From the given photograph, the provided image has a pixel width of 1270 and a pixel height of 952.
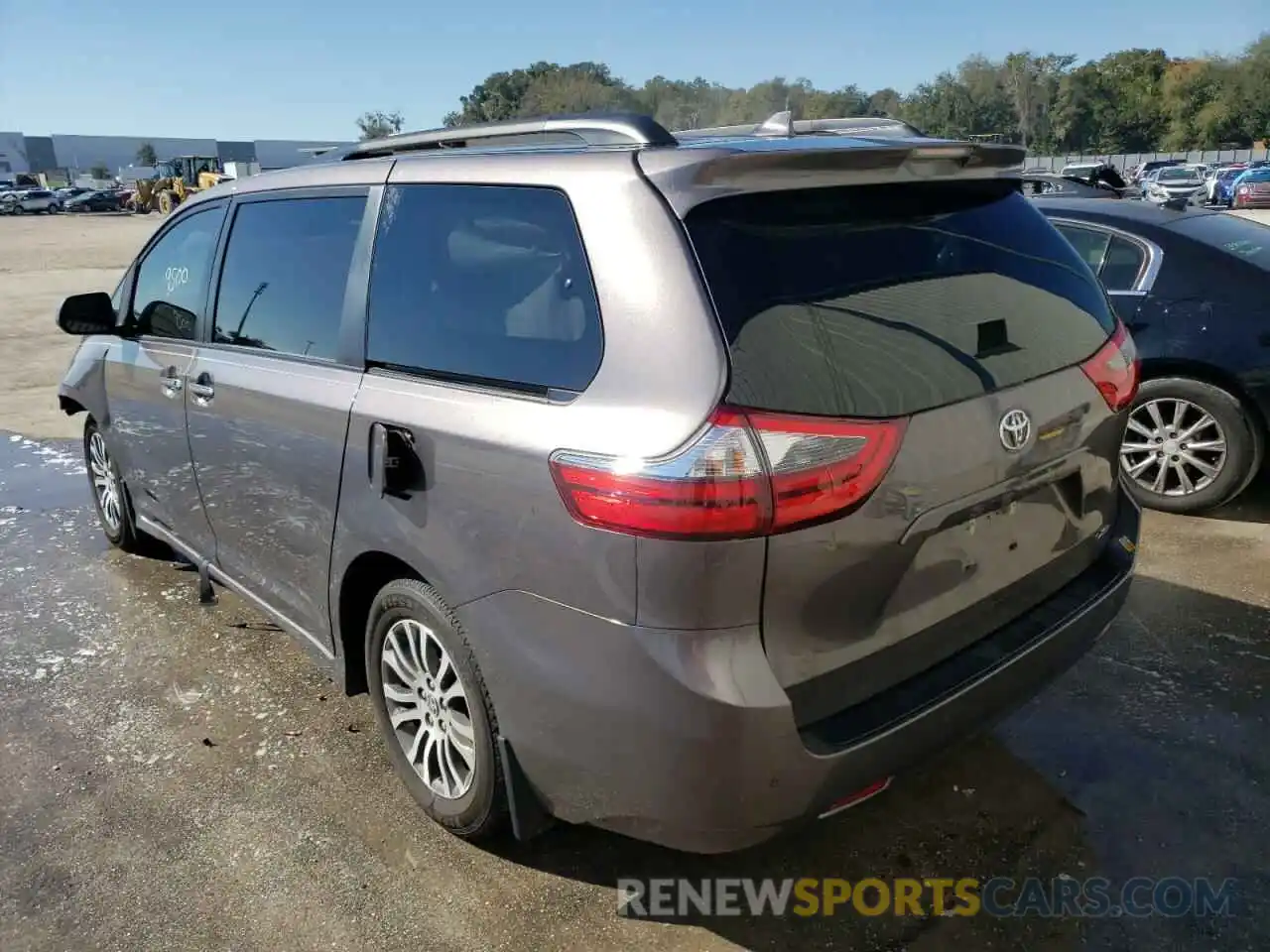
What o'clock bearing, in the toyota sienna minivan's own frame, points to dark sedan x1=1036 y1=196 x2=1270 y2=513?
The dark sedan is roughly at 3 o'clock from the toyota sienna minivan.

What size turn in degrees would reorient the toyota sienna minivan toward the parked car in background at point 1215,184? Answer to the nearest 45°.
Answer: approximately 90° to its right

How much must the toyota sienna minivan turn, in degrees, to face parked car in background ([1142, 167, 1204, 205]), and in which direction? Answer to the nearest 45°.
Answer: approximately 90° to its right

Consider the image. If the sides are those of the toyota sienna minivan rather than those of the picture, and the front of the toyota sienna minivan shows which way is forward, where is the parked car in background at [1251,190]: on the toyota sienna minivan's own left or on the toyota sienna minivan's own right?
on the toyota sienna minivan's own right

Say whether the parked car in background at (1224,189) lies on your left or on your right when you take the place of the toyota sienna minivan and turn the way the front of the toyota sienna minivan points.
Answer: on your right

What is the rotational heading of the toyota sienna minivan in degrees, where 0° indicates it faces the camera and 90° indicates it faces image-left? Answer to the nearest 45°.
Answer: approximately 135°

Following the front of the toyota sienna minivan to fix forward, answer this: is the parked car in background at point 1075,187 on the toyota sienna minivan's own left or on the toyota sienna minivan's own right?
on the toyota sienna minivan's own right

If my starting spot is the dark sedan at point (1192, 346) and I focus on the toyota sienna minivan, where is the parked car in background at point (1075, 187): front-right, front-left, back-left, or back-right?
back-right
